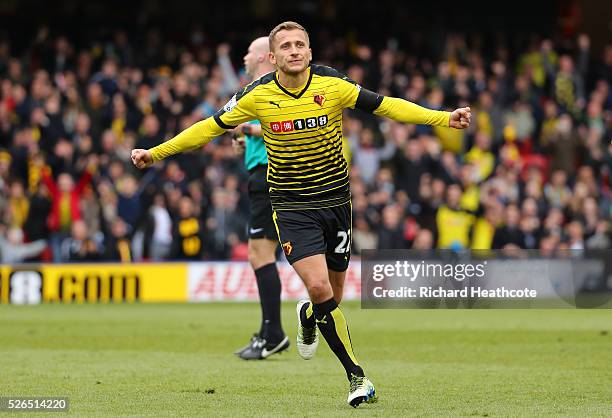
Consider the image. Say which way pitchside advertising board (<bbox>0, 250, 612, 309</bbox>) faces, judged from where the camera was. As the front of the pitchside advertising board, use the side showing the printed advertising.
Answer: facing the viewer
